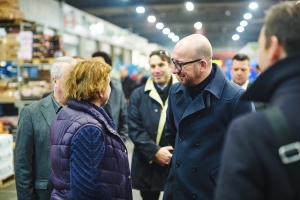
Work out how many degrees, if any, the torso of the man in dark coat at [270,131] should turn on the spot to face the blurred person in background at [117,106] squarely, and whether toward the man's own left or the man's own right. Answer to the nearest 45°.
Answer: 0° — they already face them

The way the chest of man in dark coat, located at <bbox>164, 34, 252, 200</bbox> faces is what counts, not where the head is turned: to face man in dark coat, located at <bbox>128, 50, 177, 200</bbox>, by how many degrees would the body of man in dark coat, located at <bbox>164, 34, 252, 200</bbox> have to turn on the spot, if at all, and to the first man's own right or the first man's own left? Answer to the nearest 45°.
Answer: approximately 90° to the first man's own right

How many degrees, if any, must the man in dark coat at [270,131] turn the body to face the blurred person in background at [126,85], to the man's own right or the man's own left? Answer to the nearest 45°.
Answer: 0° — they already face them

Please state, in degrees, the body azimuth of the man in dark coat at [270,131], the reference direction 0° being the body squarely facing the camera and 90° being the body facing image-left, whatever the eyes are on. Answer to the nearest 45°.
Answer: approximately 135°

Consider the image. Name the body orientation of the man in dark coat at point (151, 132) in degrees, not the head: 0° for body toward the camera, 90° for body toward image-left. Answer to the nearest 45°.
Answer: approximately 315°

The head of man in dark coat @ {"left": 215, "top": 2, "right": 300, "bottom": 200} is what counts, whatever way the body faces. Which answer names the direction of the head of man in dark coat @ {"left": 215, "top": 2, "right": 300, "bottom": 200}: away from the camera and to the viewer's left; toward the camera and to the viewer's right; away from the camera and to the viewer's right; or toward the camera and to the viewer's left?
away from the camera and to the viewer's left
